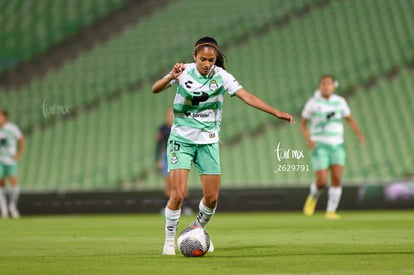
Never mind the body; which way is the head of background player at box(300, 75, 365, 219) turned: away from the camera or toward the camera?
toward the camera

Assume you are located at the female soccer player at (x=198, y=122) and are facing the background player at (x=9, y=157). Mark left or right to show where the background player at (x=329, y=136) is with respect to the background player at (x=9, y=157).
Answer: right

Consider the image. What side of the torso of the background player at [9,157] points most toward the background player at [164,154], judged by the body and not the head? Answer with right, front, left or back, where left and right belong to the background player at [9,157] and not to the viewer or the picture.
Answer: left

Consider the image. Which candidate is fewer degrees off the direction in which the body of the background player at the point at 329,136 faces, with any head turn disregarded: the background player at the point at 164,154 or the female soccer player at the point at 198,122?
the female soccer player

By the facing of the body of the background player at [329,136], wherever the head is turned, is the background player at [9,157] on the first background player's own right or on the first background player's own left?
on the first background player's own right

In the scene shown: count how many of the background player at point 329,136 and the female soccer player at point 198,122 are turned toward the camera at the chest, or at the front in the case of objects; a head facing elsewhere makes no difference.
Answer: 2

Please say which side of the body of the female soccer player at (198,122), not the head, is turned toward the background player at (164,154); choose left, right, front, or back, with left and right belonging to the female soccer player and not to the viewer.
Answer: back

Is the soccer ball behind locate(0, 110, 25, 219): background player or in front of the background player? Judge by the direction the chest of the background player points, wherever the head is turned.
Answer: in front

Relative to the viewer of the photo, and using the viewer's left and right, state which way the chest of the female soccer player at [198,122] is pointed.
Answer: facing the viewer

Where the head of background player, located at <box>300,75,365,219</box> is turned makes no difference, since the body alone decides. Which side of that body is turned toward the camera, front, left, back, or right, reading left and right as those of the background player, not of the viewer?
front

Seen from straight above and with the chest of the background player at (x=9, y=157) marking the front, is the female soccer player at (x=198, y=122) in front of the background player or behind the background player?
in front

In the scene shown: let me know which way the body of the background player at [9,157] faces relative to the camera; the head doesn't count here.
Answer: toward the camera

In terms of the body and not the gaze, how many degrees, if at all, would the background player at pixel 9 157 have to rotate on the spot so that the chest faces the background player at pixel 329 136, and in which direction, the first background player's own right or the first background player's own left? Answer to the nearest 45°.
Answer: approximately 45° to the first background player's own left
